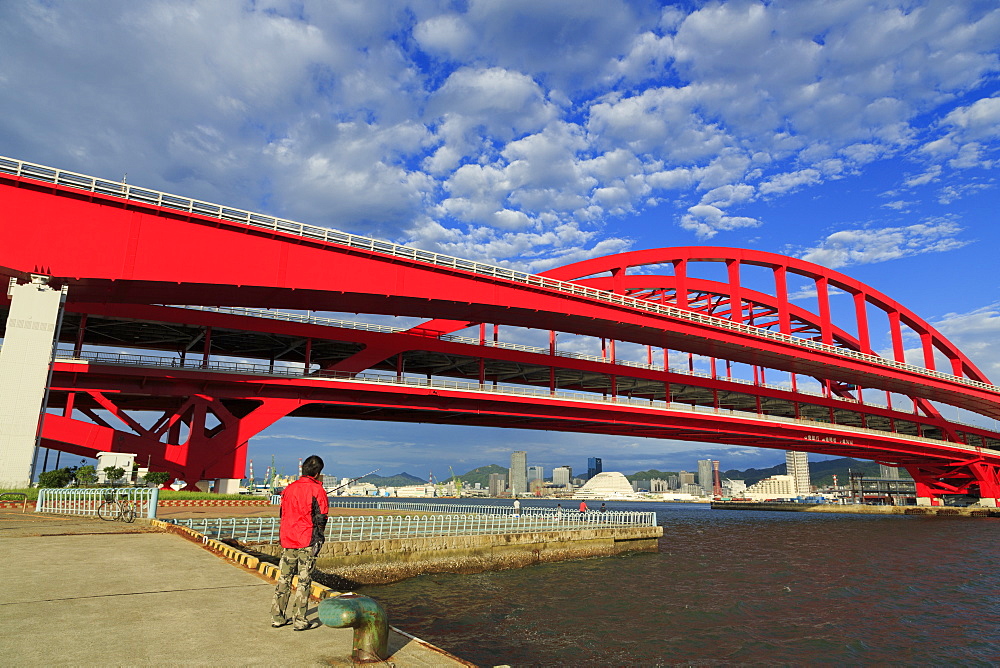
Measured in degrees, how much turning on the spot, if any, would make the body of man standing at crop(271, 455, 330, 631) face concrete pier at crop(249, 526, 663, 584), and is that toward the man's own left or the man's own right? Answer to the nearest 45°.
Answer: approximately 45° to the man's own left

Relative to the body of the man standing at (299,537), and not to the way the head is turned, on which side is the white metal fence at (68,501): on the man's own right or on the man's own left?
on the man's own left

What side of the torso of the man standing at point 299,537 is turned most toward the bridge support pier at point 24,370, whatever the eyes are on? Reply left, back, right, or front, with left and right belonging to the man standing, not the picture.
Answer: left

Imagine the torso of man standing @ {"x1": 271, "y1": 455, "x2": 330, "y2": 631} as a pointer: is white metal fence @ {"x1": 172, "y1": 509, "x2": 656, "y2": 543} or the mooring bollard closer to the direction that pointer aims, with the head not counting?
the white metal fence

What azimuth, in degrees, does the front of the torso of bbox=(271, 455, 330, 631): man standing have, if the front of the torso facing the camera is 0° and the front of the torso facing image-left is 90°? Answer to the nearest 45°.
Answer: approximately 225°

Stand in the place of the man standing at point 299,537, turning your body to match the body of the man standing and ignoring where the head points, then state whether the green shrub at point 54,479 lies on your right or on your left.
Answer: on your left

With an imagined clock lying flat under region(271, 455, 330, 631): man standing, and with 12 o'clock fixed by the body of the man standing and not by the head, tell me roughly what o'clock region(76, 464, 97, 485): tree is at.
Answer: The tree is roughly at 10 o'clock from the man standing.

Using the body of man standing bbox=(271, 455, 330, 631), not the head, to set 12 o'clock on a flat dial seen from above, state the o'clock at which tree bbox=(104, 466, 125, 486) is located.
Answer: The tree is roughly at 10 o'clock from the man standing.
